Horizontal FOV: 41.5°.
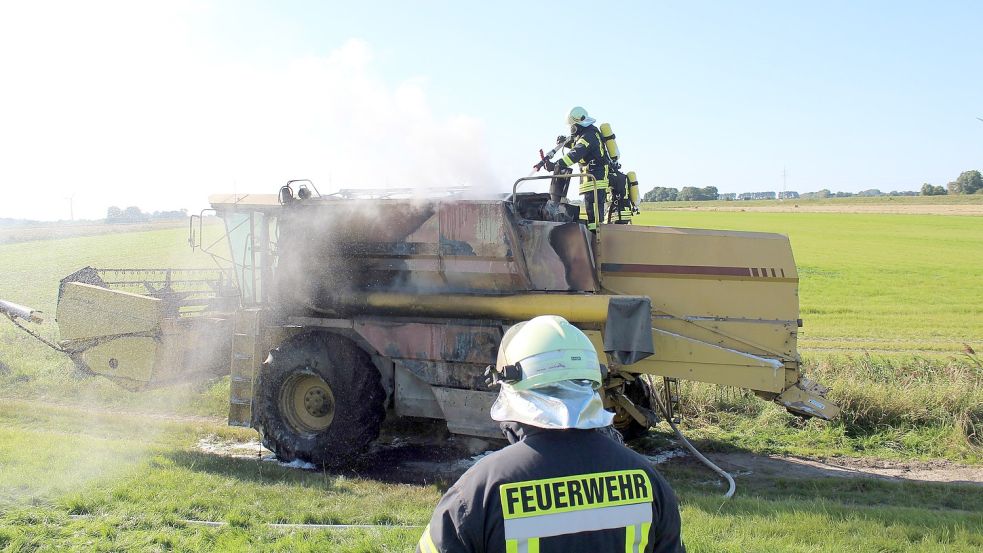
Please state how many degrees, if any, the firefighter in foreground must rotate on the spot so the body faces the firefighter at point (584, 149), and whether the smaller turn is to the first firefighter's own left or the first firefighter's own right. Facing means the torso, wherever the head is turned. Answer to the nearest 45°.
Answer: approximately 45° to the first firefighter's own right

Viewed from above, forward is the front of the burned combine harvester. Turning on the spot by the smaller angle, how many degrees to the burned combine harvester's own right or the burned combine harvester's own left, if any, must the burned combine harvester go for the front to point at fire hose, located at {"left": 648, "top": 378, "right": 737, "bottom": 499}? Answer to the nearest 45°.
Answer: approximately 180°

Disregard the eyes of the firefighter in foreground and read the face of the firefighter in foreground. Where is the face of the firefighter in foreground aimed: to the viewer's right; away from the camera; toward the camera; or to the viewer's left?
away from the camera

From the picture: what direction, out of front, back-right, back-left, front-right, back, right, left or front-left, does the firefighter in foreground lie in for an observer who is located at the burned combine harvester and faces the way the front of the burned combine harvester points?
left

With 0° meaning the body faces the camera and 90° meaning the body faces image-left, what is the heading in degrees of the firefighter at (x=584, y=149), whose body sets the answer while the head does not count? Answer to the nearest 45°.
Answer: approximately 90°

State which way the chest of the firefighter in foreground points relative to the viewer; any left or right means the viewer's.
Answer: facing away from the viewer and to the left of the viewer

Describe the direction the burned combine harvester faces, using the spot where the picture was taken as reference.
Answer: facing to the left of the viewer

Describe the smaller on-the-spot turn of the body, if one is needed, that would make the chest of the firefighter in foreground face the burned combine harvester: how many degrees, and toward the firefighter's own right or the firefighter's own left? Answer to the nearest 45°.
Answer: approximately 45° to the firefighter's own right
